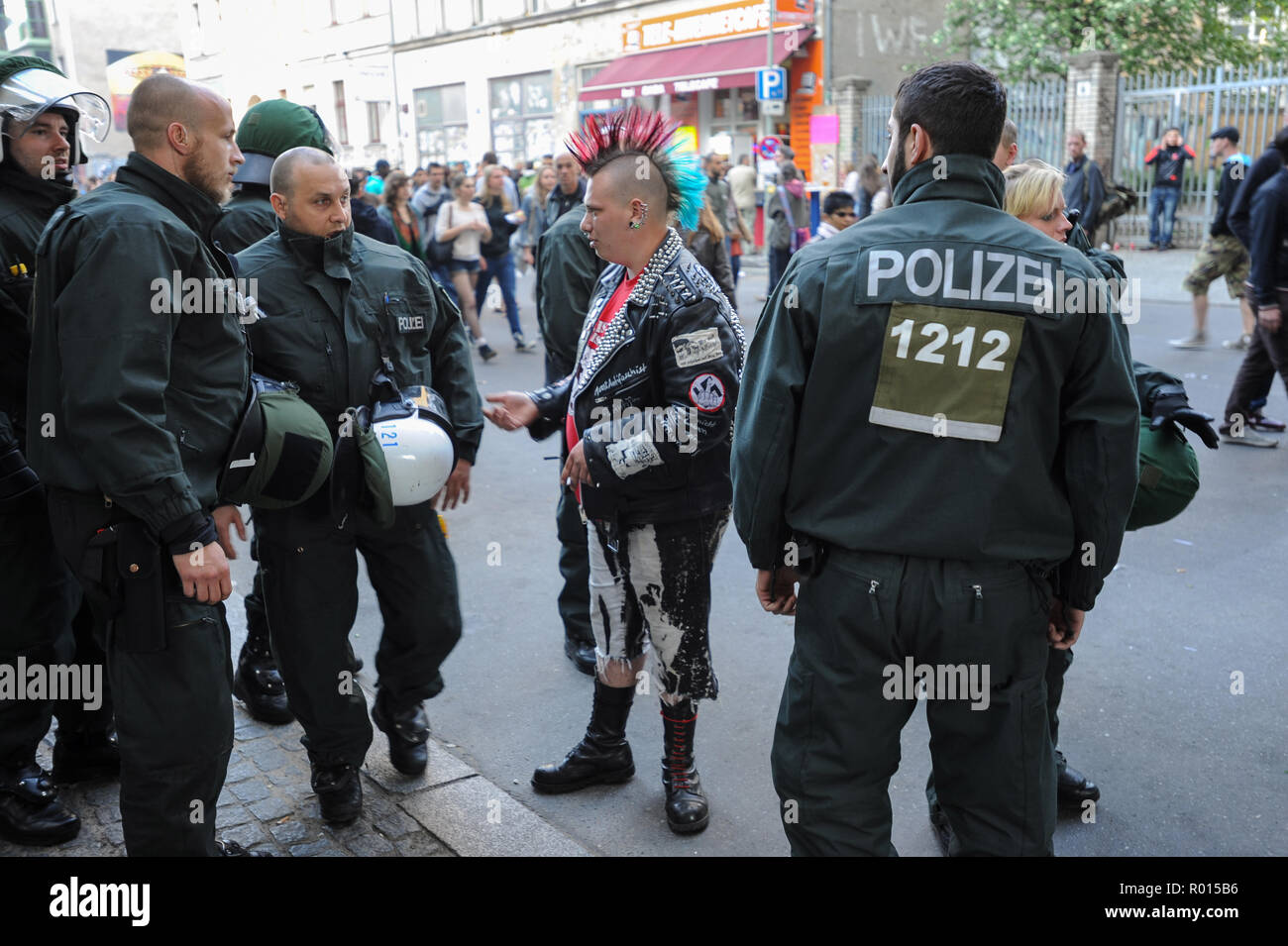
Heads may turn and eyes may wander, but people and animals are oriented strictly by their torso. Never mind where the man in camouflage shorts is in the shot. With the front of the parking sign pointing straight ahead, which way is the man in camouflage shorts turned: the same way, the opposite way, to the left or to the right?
to the right

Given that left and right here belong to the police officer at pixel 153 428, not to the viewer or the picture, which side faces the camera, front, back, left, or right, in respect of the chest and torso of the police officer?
right

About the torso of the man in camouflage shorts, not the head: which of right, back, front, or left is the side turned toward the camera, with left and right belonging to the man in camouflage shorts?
left

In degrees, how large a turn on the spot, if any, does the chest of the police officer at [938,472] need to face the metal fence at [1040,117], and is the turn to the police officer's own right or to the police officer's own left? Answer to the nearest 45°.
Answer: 0° — they already face it

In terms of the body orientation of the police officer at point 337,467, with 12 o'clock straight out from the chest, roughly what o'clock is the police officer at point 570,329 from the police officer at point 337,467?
the police officer at point 570,329 is roughly at 7 o'clock from the police officer at point 337,467.

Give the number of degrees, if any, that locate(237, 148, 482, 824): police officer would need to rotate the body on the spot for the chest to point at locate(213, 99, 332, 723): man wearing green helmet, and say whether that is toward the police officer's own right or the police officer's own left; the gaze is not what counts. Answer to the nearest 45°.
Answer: approximately 180°

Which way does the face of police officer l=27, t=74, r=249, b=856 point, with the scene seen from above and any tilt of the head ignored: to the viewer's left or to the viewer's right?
to the viewer's right

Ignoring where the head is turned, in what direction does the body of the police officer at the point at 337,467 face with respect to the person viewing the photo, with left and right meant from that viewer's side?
facing the viewer

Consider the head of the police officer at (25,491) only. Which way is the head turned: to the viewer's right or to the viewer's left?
to the viewer's right

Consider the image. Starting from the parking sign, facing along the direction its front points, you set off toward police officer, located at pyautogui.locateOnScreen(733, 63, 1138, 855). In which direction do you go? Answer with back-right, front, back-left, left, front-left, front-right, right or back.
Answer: front

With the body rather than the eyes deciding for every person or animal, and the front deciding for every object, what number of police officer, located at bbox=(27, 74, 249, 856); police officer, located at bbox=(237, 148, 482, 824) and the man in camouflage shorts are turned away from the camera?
0

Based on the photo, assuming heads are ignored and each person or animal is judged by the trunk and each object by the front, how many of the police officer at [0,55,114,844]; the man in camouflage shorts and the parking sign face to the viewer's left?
1

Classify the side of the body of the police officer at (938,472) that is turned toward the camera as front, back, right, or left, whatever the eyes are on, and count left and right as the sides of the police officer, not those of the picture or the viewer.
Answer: back

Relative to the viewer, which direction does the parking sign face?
toward the camera

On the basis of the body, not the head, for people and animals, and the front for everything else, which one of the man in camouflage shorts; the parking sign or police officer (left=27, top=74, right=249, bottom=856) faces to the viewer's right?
the police officer
